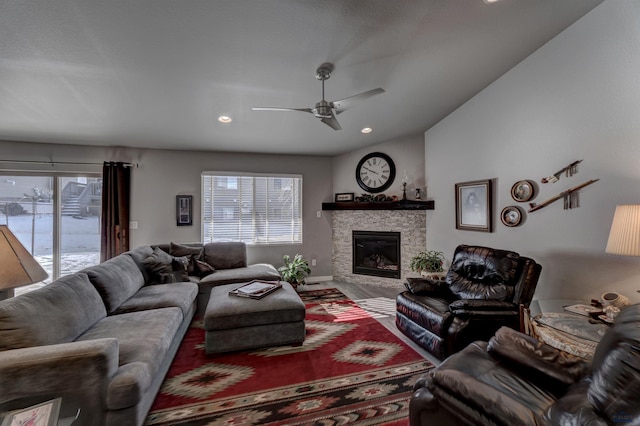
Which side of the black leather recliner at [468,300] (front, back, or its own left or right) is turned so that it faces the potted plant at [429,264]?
right

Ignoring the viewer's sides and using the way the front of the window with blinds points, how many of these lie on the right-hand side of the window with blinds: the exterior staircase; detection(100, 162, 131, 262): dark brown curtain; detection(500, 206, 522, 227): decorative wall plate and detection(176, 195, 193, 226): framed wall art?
3

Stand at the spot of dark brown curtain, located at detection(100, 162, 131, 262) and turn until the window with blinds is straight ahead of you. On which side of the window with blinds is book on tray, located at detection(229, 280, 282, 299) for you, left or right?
right

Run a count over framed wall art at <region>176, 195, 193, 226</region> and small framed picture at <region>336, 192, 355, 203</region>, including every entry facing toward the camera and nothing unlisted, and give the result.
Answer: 2

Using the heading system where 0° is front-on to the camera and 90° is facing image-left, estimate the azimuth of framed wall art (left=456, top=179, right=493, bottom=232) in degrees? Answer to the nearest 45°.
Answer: approximately 45°

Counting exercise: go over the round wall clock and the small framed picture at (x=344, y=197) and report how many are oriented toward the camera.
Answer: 2

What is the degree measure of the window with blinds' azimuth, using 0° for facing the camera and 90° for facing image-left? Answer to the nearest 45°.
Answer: approximately 0°

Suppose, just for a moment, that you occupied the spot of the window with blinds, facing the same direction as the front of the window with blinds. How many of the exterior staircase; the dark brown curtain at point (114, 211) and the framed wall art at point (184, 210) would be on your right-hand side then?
3

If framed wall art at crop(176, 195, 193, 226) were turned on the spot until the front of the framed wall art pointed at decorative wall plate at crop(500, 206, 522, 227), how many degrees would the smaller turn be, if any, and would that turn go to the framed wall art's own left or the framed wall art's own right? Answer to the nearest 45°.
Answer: approximately 45° to the framed wall art's own left
